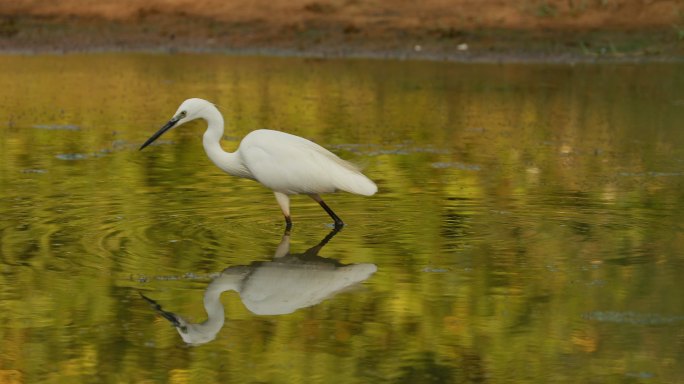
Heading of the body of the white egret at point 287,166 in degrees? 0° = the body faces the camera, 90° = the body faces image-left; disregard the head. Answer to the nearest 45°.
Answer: approximately 90°
